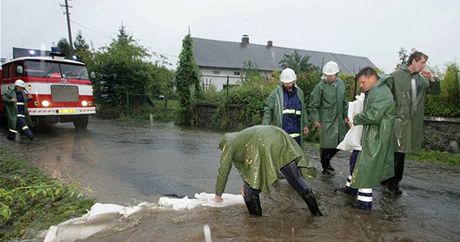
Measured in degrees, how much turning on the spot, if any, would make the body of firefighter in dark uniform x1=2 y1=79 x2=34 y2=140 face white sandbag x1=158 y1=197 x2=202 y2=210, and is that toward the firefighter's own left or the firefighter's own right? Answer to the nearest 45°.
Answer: approximately 45° to the firefighter's own right

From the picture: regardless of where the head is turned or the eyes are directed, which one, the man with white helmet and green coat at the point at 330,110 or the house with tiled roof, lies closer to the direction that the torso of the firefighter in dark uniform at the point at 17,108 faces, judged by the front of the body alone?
the man with white helmet and green coat

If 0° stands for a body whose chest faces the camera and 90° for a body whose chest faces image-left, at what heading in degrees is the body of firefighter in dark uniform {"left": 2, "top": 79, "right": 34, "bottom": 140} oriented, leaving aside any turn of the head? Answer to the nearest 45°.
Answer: approximately 315°

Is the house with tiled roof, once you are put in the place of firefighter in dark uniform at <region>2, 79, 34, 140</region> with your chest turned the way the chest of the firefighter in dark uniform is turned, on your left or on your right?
on your left

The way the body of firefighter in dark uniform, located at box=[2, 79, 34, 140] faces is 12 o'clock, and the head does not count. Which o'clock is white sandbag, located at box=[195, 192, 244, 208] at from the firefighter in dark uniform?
The white sandbag is roughly at 1 o'clock from the firefighter in dark uniform.

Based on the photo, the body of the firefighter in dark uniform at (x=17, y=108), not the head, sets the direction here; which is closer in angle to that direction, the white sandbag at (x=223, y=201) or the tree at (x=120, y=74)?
the white sandbag
